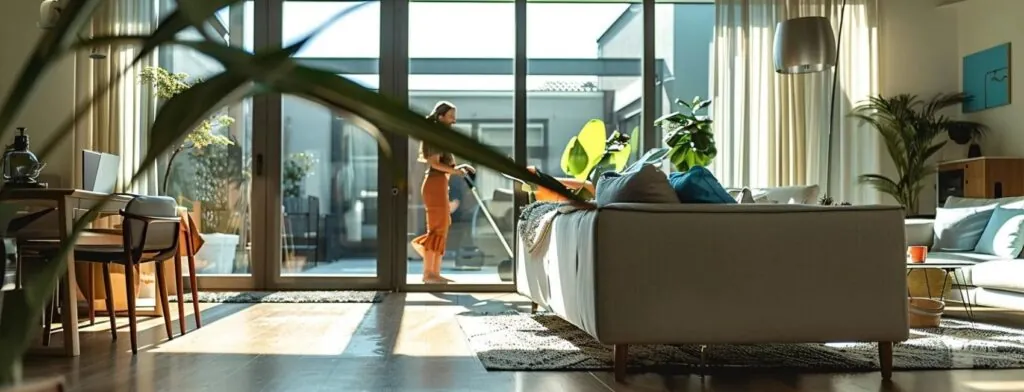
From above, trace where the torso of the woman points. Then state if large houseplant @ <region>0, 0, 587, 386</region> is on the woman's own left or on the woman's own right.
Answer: on the woman's own right

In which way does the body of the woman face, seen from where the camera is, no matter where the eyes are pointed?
to the viewer's right

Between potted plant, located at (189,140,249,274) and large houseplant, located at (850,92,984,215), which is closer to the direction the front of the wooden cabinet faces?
the potted plant

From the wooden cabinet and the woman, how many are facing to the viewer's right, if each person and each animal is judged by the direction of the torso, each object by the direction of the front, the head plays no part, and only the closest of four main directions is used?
1

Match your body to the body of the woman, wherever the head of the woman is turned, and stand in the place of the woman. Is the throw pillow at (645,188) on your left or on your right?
on your right

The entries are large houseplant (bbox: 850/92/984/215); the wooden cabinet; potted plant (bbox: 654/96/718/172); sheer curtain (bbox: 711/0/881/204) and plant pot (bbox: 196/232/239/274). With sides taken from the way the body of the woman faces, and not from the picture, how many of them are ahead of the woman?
4

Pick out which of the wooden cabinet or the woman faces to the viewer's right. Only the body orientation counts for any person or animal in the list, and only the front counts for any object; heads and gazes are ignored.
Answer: the woman

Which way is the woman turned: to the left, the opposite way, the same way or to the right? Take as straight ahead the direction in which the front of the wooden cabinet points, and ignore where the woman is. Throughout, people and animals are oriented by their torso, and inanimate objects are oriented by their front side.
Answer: the opposite way

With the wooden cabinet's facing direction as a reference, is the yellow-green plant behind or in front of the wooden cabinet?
in front

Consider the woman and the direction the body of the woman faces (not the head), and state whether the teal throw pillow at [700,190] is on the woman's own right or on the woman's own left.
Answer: on the woman's own right

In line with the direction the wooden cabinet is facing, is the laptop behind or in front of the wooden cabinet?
in front

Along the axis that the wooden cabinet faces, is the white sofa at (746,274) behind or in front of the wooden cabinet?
in front
